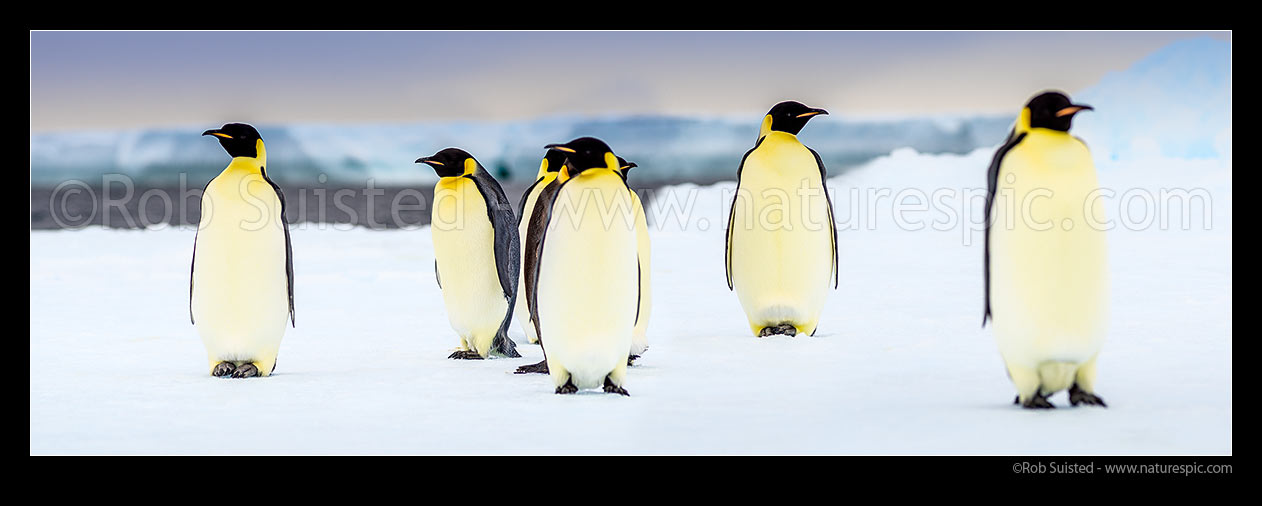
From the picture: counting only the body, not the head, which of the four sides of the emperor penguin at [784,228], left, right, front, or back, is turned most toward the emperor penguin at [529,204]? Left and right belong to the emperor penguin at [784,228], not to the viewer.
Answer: right

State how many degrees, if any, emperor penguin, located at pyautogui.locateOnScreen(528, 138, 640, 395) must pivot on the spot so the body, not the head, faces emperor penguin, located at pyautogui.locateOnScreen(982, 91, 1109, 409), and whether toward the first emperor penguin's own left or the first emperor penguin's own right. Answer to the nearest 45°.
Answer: approximately 90° to the first emperor penguin's own left

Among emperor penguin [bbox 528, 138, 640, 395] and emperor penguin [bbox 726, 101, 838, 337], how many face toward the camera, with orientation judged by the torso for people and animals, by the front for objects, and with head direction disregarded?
2

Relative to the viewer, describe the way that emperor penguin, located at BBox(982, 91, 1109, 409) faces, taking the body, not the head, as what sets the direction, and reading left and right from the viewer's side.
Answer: facing the viewer and to the right of the viewer

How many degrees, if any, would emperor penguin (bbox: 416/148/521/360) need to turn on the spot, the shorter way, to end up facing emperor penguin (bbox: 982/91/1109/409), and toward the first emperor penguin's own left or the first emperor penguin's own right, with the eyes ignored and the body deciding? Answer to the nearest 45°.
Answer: approximately 90° to the first emperor penguin's own left

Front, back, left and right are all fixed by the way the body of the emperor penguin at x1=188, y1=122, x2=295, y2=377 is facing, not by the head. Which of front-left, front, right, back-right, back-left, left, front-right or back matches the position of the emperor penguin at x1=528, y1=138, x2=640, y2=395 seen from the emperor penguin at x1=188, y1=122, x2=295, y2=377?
front-left

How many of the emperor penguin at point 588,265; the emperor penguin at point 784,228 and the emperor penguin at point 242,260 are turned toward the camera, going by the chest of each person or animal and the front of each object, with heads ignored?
3

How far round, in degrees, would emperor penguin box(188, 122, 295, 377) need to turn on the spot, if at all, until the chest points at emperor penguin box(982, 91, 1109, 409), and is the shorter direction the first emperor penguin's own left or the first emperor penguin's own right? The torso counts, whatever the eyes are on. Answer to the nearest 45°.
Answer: approximately 45° to the first emperor penguin's own left

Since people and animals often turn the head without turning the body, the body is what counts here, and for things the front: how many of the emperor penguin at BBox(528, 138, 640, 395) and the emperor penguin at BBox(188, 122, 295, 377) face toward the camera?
2
